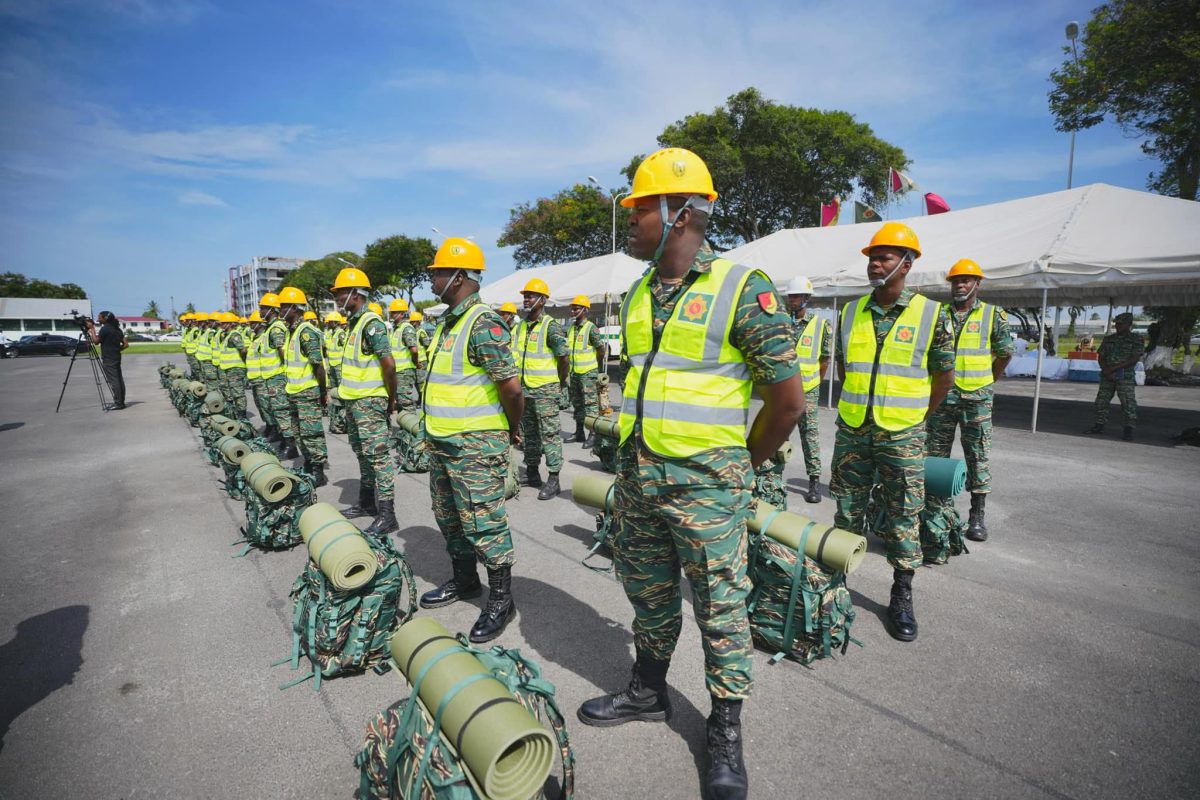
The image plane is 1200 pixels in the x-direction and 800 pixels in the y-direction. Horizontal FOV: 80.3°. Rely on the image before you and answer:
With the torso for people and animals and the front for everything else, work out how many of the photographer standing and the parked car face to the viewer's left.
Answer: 2

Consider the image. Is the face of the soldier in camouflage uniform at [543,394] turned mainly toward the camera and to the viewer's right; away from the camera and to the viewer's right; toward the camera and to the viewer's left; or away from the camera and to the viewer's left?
toward the camera and to the viewer's left

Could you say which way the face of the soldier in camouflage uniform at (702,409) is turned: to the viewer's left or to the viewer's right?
to the viewer's left

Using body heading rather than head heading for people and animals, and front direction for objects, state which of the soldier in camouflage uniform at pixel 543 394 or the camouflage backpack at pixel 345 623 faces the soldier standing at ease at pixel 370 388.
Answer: the soldier in camouflage uniform

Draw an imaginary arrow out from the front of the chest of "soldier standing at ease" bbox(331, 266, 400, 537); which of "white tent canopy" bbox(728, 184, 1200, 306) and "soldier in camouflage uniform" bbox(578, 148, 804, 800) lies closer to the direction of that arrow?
the soldier in camouflage uniform

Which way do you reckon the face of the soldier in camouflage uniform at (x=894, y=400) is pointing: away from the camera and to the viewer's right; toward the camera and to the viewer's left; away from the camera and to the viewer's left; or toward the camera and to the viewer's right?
toward the camera and to the viewer's left

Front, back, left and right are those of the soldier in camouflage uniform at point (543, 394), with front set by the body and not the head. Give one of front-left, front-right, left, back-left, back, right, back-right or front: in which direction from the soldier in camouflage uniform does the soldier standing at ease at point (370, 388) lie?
front

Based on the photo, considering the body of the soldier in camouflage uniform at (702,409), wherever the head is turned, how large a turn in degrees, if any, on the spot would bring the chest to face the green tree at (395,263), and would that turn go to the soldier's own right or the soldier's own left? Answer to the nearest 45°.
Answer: approximately 90° to the soldier's own right

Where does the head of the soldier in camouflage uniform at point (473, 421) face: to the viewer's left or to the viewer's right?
to the viewer's left

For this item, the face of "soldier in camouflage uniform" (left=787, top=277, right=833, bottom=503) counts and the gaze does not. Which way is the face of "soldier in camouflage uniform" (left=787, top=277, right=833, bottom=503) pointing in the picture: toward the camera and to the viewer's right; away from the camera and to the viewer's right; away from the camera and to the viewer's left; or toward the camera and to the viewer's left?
toward the camera and to the viewer's left
